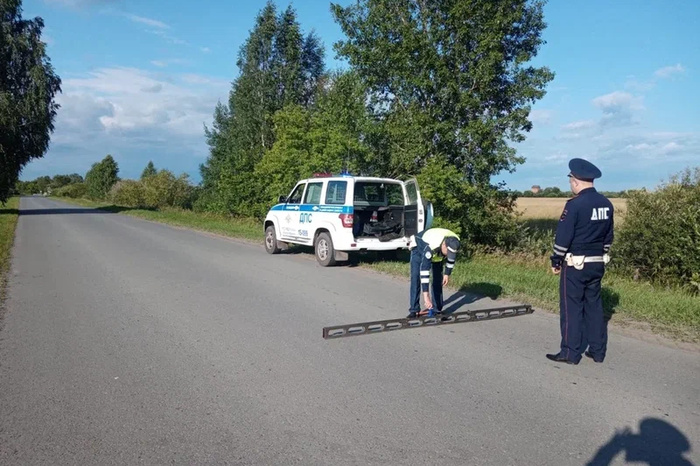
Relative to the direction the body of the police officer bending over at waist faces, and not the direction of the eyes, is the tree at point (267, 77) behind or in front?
behind

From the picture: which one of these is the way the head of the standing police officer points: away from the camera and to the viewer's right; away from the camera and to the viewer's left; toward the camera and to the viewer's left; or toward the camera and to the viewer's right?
away from the camera and to the viewer's left

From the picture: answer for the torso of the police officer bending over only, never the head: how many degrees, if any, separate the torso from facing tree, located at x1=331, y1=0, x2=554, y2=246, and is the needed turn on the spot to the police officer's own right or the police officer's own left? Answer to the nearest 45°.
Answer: approximately 135° to the police officer's own left

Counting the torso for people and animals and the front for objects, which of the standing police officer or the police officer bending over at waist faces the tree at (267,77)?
the standing police officer

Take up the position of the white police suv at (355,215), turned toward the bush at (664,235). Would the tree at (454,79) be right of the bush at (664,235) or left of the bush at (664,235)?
left

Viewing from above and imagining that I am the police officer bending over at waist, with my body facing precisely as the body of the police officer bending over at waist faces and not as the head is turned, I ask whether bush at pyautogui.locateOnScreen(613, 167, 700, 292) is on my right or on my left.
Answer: on my left

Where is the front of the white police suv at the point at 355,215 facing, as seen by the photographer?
facing away from the viewer and to the left of the viewer

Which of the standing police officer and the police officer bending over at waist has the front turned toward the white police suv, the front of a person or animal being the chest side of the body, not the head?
the standing police officer

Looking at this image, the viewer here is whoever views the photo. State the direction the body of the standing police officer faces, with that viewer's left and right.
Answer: facing away from the viewer and to the left of the viewer
